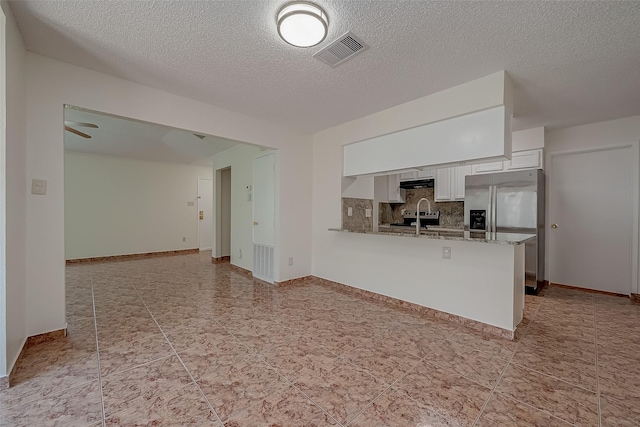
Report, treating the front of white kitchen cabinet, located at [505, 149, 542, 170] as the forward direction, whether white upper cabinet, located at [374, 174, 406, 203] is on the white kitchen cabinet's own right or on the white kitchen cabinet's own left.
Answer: on the white kitchen cabinet's own right

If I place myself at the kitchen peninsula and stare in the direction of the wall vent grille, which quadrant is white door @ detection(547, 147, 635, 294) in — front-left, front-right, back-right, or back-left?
back-right

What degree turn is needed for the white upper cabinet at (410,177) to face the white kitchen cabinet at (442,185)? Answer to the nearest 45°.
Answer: approximately 135° to its left

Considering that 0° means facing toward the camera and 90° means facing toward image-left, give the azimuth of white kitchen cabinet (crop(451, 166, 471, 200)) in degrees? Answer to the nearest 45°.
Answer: approximately 0°

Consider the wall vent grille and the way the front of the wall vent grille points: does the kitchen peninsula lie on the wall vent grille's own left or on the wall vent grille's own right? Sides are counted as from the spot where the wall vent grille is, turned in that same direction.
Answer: on the wall vent grille's own left

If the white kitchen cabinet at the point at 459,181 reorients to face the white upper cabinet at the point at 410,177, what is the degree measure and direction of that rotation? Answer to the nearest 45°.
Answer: approximately 90° to its right

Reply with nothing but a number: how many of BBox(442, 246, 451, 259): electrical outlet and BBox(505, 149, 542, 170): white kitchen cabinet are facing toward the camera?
2

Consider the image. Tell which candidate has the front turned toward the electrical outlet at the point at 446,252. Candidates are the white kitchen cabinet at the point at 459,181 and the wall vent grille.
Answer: the white kitchen cabinet

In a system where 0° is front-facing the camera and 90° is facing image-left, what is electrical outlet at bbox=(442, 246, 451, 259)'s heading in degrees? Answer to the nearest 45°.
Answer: approximately 0°

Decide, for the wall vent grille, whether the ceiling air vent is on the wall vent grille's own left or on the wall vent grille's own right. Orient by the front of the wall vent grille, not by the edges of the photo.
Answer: on the wall vent grille's own left

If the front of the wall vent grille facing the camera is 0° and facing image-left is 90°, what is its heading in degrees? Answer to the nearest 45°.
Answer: approximately 45°
